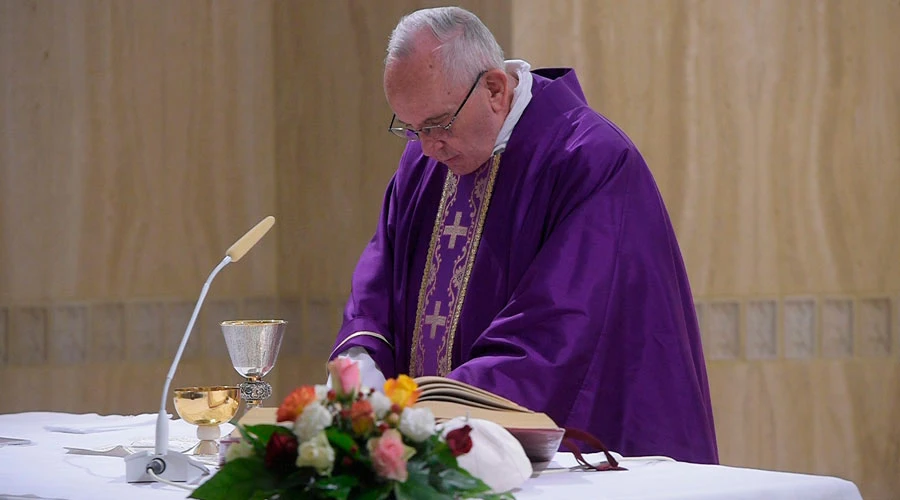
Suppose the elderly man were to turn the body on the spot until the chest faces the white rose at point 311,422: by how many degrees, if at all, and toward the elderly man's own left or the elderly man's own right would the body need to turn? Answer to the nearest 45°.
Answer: approximately 45° to the elderly man's own left

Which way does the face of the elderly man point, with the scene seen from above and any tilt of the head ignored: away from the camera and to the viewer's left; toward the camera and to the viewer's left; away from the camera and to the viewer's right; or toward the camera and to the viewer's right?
toward the camera and to the viewer's left

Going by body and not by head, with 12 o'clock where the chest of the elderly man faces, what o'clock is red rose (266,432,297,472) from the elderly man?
The red rose is roughly at 11 o'clock from the elderly man.

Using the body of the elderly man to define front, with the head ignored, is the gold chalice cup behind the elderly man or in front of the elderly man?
in front

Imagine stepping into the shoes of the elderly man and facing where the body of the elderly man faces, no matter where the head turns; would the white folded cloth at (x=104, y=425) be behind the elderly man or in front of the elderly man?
in front

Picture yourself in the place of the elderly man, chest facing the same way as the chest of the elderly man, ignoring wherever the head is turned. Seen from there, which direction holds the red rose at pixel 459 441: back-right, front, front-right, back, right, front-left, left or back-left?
front-left

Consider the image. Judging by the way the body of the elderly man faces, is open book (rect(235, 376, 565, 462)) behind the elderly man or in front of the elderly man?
in front

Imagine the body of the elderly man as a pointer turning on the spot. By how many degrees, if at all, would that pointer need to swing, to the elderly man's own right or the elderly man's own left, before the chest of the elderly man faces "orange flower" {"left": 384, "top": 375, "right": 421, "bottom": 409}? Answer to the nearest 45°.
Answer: approximately 45° to the elderly man's own left
